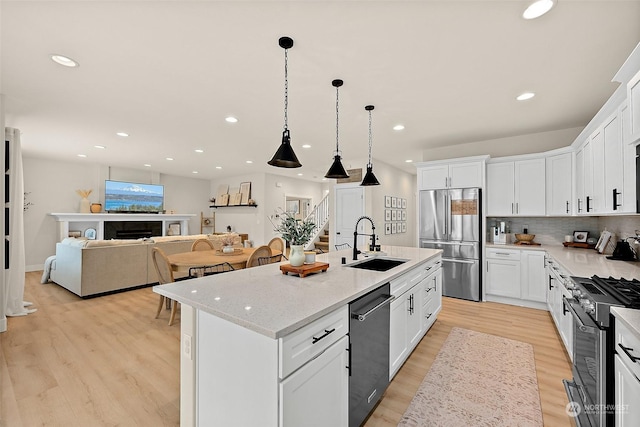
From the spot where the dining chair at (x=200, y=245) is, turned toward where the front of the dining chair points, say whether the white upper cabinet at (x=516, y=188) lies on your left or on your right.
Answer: on your left

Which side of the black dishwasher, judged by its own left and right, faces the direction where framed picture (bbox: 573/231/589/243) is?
left

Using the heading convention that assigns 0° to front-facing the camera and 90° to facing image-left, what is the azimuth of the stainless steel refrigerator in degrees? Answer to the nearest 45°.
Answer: approximately 0°

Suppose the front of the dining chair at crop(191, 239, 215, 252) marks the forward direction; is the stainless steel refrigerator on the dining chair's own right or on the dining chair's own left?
on the dining chair's own left

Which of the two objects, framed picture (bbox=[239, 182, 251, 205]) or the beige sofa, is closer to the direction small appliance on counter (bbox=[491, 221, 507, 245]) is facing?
the beige sofa

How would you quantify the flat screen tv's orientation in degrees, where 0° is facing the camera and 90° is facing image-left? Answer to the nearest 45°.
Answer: approximately 315°

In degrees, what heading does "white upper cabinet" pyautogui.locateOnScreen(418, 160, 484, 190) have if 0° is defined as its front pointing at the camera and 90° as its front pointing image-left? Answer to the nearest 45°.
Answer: approximately 0°

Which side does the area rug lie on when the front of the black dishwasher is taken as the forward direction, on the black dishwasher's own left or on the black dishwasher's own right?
on the black dishwasher's own left

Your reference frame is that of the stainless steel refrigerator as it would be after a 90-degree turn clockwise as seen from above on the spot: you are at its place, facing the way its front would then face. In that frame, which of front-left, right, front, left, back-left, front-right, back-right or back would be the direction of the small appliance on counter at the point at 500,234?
back-right

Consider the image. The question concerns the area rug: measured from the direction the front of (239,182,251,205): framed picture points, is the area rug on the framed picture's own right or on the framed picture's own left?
on the framed picture's own left

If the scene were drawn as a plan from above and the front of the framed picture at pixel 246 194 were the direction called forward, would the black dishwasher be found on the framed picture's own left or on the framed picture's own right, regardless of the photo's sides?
on the framed picture's own left
